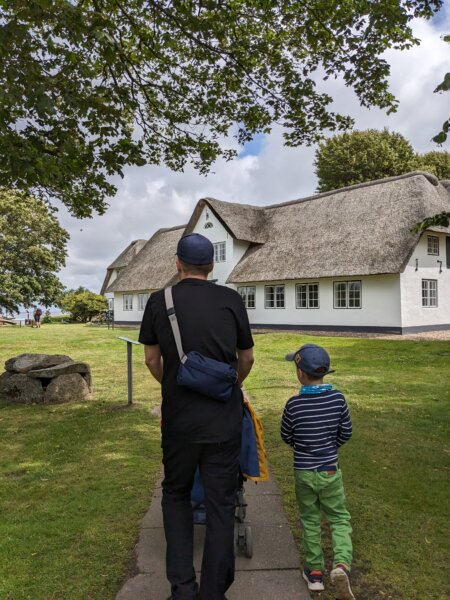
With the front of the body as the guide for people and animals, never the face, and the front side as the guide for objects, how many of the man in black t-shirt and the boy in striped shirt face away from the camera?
2

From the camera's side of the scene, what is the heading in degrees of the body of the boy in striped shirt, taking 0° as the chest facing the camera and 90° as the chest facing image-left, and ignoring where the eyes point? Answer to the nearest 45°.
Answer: approximately 180°

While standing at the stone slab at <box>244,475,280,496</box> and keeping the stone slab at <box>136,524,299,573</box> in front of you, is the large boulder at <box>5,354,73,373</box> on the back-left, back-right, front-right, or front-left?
back-right

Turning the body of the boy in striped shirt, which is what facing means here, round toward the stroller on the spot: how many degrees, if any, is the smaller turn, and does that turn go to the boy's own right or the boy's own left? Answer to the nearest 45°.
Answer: approximately 90° to the boy's own left

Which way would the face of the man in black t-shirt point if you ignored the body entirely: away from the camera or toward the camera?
away from the camera

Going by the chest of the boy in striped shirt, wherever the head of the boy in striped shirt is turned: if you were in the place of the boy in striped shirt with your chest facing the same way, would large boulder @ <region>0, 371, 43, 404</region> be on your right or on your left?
on your left

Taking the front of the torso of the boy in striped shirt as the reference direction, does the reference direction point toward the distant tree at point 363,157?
yes

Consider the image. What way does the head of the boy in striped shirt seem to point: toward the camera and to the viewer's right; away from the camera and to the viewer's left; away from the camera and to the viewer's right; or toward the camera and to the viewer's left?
away from the camera and to the viewer's left

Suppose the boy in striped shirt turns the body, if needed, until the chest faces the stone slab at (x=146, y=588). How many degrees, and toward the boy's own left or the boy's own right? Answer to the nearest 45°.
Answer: approximately 90° to the boy's own left

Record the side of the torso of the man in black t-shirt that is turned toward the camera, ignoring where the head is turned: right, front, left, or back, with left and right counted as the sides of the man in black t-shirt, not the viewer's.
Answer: back

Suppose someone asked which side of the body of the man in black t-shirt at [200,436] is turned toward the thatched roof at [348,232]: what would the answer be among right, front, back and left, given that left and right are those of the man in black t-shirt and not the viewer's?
front
